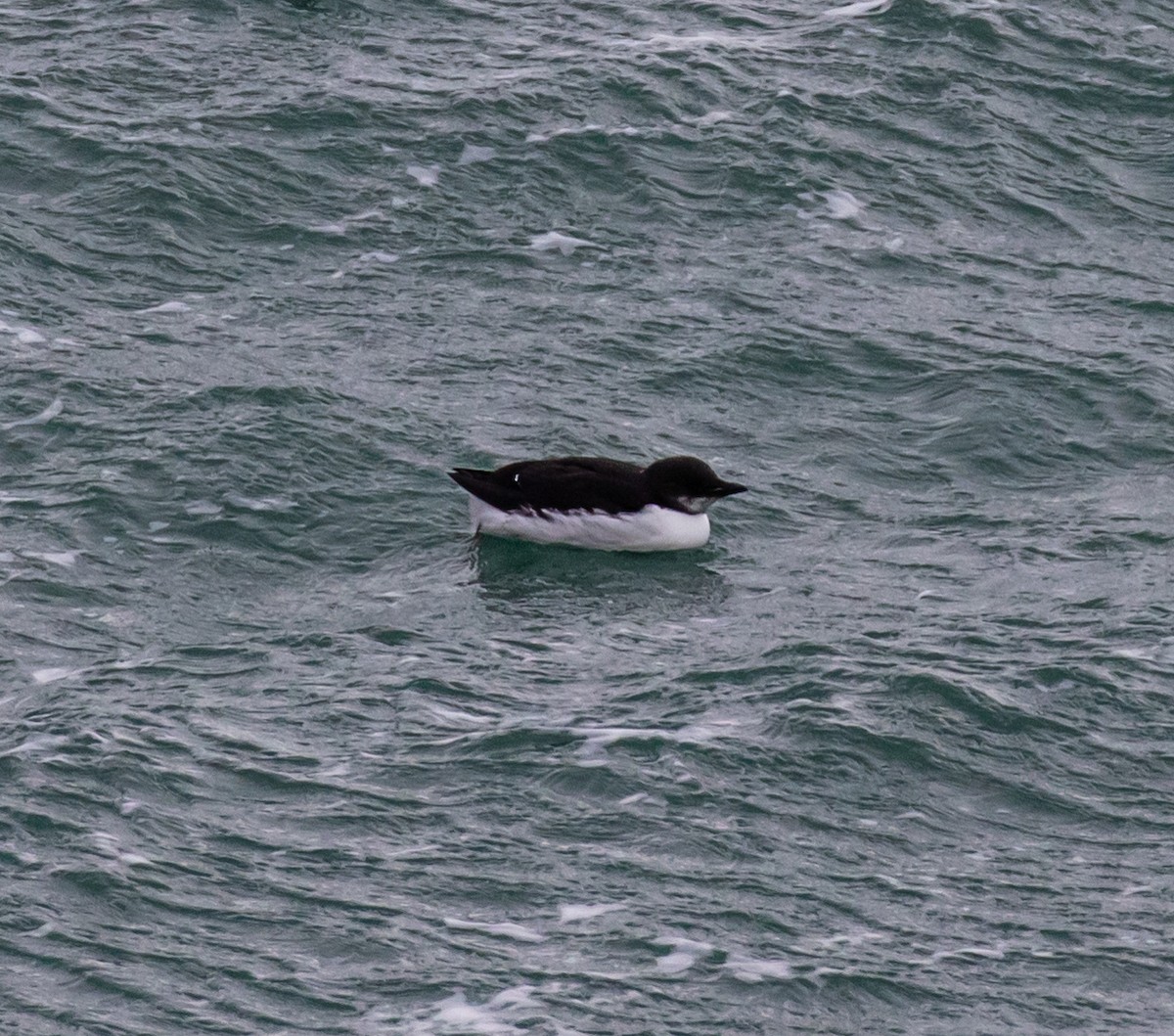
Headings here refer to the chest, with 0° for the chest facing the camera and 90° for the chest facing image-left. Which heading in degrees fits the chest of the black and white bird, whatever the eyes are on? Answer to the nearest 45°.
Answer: approximately 270°
